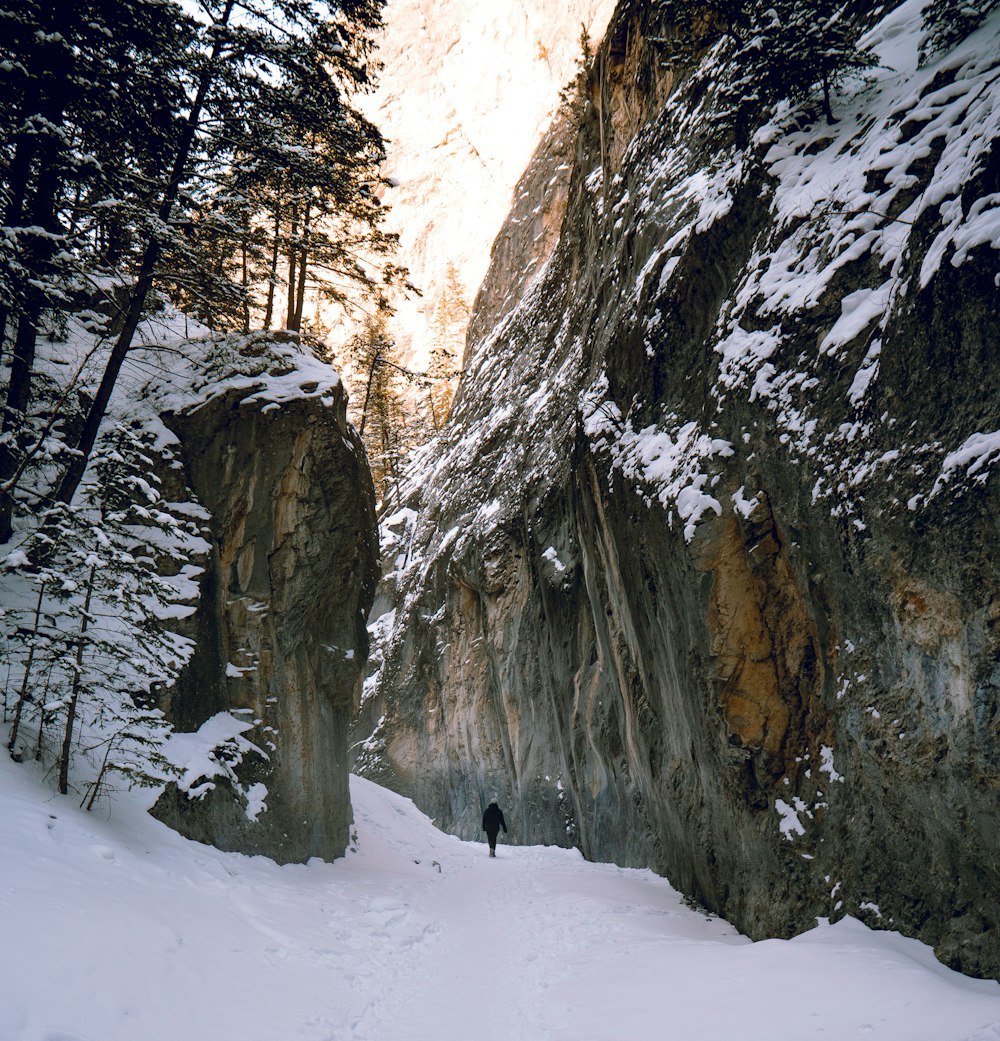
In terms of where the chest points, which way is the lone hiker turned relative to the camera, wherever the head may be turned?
away from the camera

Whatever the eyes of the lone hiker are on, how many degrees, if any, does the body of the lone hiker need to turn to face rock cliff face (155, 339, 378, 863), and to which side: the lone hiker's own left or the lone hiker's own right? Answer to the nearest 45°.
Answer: approximately 135° to the lone hiker's own left

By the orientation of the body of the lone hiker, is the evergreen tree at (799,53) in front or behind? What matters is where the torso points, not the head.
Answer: behind

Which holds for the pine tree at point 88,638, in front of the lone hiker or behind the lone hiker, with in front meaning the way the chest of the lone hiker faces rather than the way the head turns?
behind
